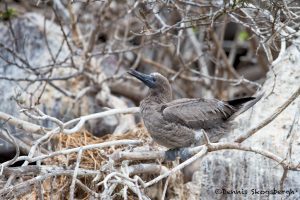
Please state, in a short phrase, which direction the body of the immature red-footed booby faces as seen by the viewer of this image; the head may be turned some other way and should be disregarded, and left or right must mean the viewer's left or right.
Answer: facing to the left of the viewer
